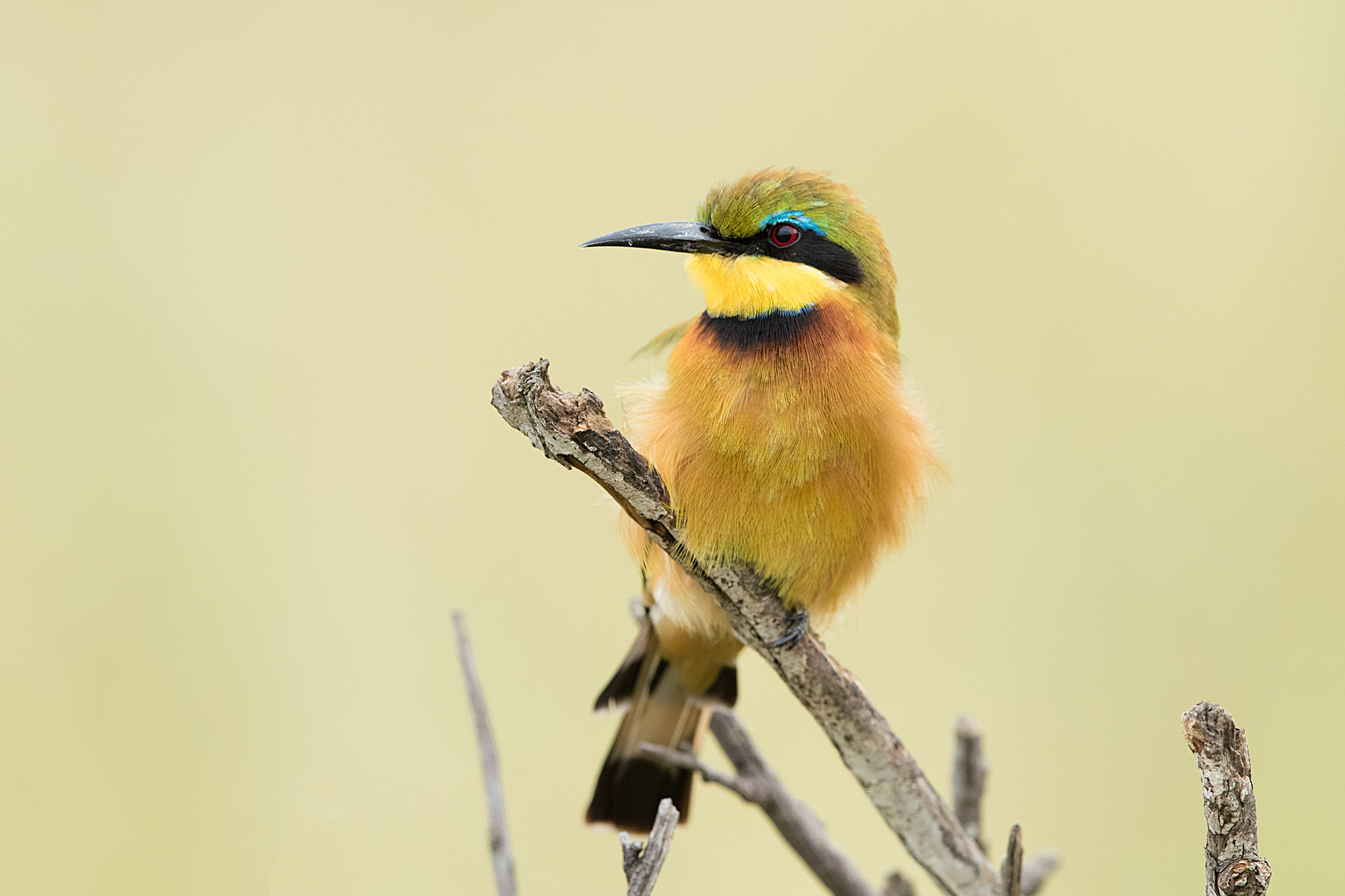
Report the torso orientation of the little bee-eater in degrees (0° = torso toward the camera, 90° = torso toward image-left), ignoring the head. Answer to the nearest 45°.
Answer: approximately 0°

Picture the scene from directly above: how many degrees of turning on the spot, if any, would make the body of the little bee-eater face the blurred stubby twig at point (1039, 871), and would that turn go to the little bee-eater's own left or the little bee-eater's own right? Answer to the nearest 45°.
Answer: approximately 135° to the little bee-eater's own left
